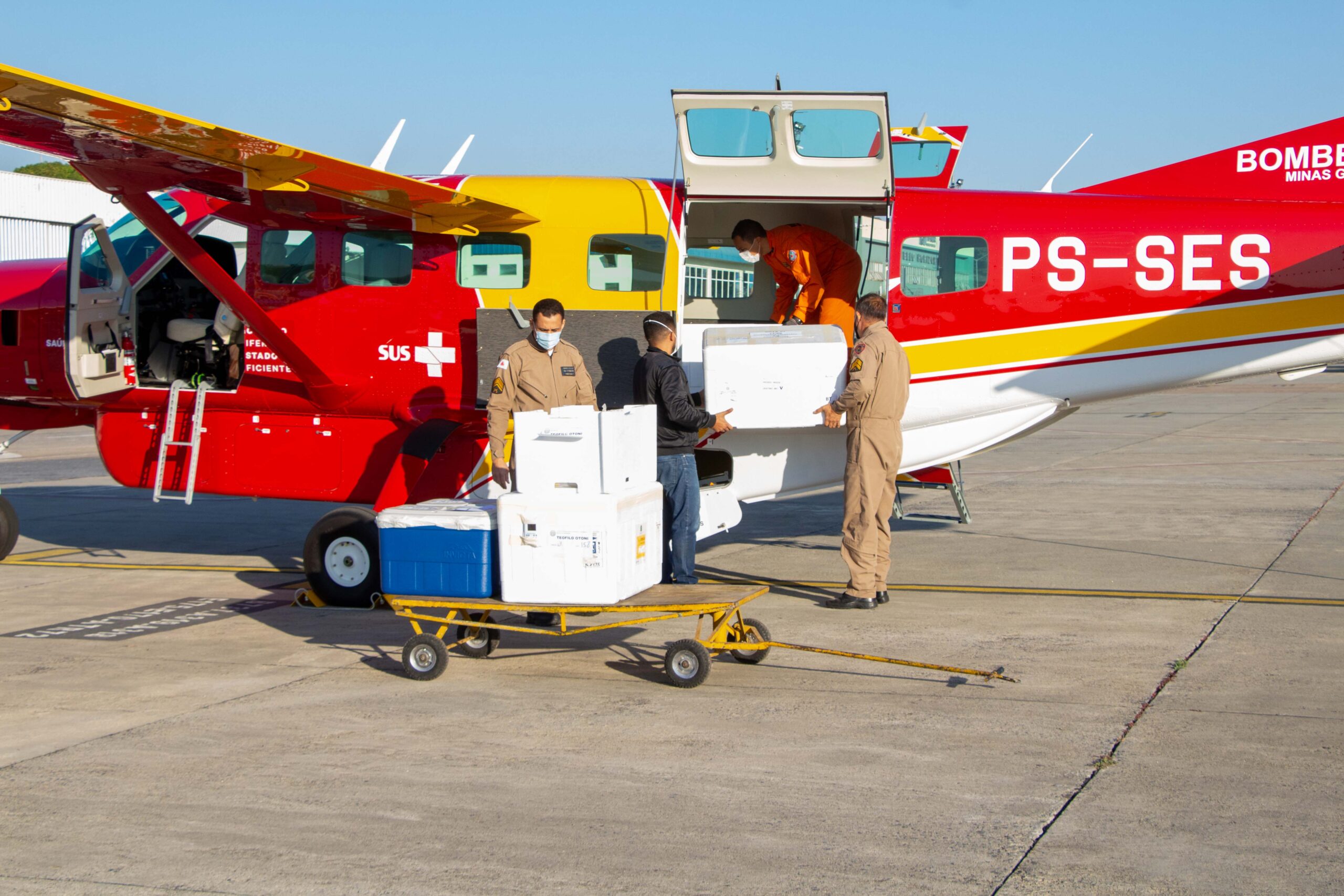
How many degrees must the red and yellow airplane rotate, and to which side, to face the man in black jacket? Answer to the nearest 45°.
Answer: approximately 90° to its left

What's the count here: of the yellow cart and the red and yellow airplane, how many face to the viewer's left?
1

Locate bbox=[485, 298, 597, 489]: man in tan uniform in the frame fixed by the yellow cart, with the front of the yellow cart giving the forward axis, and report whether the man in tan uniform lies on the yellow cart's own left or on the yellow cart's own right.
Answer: on the yellow cart's own left

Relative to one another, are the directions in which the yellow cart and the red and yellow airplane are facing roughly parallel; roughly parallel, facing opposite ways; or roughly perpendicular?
roughly parallel, facing opposite ways

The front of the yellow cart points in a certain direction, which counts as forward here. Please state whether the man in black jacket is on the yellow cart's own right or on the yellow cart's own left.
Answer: on the yellow cart's own left

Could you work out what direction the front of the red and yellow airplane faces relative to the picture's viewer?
facing to the left of the viewer

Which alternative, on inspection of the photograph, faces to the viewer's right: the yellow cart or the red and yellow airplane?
the yellow cart

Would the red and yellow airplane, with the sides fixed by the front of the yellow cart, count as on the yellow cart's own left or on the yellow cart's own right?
on the yellow cart's own left

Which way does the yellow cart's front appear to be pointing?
to the viewer's right

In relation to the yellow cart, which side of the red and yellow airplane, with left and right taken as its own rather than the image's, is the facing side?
left

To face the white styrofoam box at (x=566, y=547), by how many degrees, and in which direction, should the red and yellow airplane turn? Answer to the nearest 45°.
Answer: approximately 90° to its left
